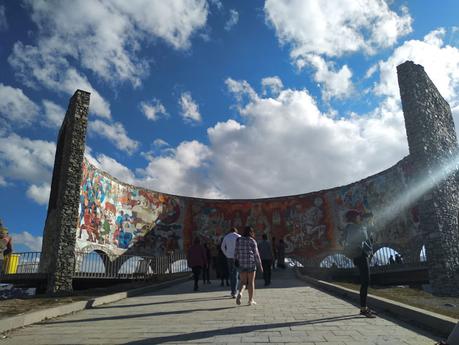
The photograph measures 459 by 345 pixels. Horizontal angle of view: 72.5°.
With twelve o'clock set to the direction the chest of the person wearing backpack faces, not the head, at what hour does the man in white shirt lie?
The man in white shirt is roughly at 7 o'clock from the person wearing backpack.

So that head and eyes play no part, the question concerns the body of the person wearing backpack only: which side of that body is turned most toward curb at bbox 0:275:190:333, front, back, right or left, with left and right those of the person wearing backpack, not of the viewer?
back

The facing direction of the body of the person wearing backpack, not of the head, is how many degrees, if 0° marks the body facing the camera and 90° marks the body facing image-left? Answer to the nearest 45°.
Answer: approximately 270°
